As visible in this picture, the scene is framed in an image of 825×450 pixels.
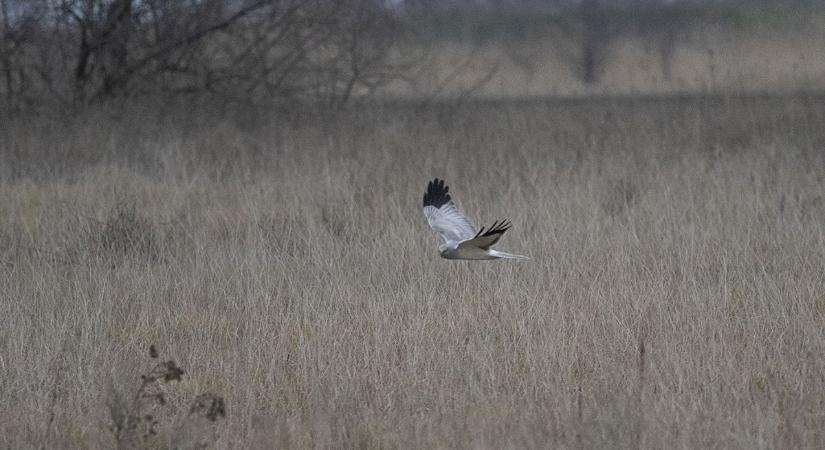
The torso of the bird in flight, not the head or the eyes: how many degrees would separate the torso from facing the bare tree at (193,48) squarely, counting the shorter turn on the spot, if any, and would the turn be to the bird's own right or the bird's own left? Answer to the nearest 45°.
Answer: approximately 45° to the bird's own right

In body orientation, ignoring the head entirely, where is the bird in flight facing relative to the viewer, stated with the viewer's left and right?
facing to the left of the viewer
